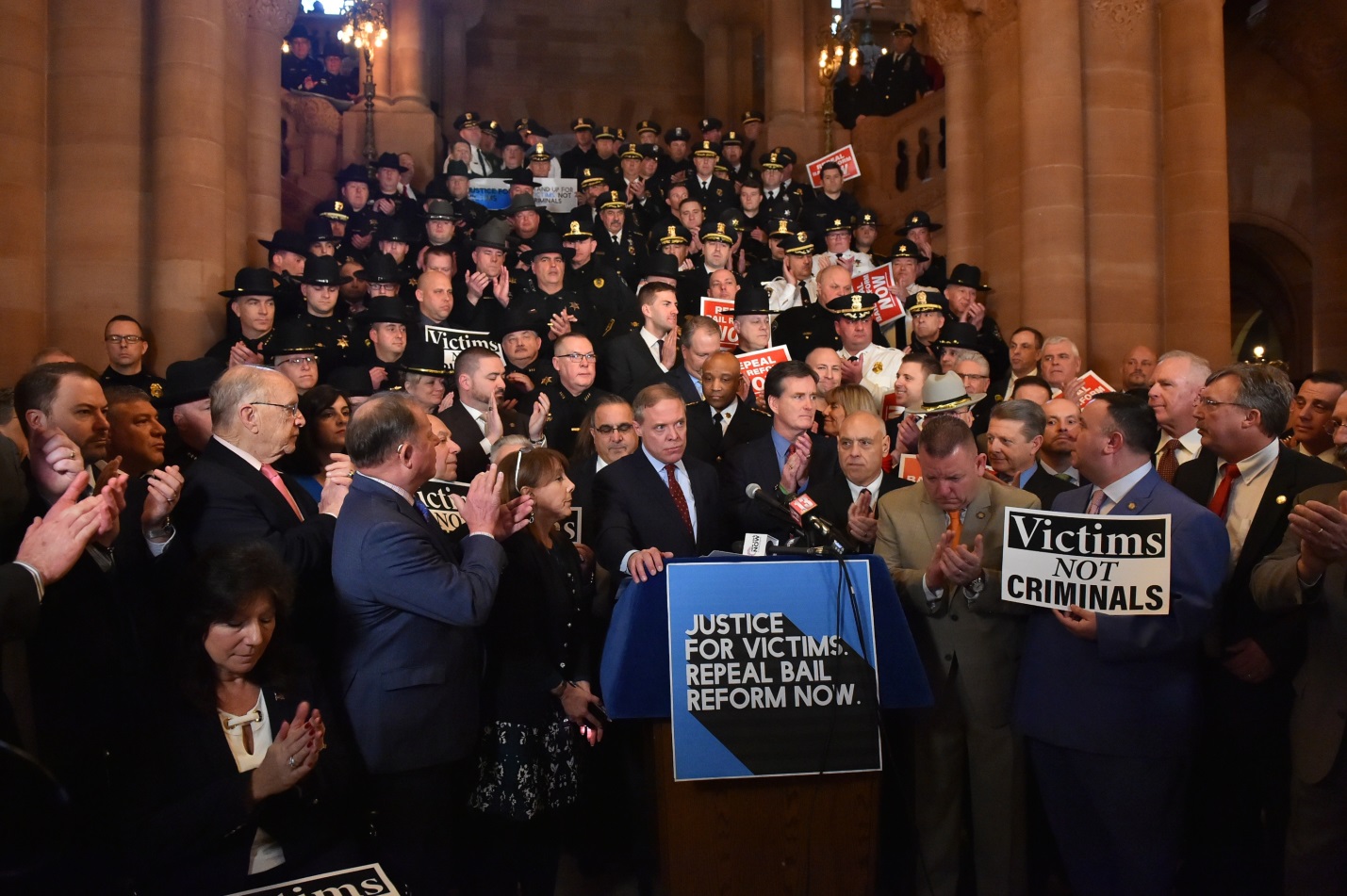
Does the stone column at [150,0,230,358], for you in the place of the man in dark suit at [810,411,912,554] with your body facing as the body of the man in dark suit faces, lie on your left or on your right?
on your right

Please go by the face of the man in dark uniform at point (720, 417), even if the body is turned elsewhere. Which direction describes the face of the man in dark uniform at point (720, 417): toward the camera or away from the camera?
toward the camera

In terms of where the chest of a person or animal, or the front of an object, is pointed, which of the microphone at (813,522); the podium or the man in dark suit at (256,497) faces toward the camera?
the podium

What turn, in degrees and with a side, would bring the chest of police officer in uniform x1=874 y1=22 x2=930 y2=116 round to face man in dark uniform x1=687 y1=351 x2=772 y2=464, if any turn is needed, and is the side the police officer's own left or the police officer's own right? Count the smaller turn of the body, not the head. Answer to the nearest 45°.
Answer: approximately 45° to the police officer's own left

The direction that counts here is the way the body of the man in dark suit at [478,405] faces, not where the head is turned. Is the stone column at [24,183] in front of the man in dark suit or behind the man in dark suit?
behind

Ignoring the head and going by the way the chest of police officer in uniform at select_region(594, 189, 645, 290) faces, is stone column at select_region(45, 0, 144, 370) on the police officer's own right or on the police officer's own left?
on the police officer's own right

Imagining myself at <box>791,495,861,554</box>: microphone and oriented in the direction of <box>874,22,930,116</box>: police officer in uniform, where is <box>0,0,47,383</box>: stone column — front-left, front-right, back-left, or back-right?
front-left

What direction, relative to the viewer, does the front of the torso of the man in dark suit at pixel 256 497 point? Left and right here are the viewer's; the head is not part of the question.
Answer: facing to the right of the viewer

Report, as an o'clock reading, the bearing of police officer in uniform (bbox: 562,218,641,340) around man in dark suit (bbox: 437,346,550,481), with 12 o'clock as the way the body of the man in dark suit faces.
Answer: The police officer in uniform is roughly at 8 o'clock from the man in dark suit.

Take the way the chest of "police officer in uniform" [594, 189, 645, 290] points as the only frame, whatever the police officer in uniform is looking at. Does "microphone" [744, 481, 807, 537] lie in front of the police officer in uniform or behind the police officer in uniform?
in front

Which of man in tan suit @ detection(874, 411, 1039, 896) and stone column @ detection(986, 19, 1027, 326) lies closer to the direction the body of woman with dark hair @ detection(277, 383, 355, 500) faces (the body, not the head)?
the man in tan suit

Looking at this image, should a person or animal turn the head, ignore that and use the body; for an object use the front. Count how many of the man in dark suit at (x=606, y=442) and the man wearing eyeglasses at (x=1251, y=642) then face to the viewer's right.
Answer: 0

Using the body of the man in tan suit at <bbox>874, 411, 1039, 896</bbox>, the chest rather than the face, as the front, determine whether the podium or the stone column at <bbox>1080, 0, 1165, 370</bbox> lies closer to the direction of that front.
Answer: the podium

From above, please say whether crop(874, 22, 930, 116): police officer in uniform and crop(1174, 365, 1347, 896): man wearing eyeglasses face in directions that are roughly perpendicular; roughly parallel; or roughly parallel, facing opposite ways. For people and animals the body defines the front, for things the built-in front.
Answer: roughly parallel

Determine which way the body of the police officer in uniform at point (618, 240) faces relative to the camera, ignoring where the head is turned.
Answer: toward the camera

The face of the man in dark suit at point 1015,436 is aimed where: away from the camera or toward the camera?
toward the camera

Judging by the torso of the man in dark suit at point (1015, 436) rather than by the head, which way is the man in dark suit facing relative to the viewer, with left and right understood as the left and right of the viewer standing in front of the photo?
facing the viewer and to the left of the viewer
